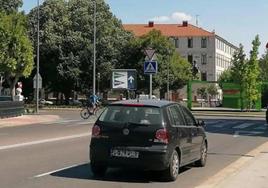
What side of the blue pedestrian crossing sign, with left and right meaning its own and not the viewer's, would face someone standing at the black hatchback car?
front

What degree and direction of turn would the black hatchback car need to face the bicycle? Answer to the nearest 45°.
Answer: approximately 45° to its left

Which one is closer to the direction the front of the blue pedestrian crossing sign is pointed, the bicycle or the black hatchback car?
the black hatchback car

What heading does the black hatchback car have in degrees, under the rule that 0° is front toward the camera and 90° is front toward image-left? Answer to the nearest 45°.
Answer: approximately 225°

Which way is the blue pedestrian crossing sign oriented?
toward the camera

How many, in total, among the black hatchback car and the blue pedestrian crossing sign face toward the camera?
1

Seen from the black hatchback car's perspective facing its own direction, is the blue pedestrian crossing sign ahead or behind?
ahead
